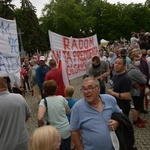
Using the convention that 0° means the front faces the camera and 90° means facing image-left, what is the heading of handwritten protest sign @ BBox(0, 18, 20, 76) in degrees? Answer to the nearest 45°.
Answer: approximately 0°

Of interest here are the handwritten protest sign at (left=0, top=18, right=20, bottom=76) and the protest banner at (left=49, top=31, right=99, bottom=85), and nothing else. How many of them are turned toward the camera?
2

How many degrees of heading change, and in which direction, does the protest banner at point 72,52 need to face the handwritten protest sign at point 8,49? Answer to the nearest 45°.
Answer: approximately 45° to its right

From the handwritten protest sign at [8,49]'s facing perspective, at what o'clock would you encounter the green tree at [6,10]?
The green tree is roughly at 6 o'clock from the handwritten protest sign.

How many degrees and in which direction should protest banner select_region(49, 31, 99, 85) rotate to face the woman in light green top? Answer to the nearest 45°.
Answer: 0° — it already faces them

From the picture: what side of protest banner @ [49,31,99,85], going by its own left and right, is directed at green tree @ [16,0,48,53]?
back

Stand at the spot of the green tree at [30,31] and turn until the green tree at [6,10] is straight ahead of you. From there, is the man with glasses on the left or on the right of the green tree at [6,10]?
left

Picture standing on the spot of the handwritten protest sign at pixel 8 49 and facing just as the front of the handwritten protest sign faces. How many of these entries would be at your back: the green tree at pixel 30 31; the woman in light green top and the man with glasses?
1

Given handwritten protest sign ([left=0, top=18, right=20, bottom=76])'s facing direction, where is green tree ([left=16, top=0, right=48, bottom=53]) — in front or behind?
behind

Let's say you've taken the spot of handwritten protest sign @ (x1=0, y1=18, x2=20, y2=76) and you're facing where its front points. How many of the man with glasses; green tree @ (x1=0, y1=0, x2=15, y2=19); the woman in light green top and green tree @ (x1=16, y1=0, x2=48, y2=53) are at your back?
2

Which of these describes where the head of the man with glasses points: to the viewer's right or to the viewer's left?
to the viewer's left

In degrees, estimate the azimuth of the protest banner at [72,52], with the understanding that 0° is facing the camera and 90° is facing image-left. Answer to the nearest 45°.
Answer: approximately 0°

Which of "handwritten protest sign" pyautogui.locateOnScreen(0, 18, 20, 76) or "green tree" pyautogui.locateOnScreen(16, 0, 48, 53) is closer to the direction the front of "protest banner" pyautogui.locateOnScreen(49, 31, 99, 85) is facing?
the handwritten protest sign
